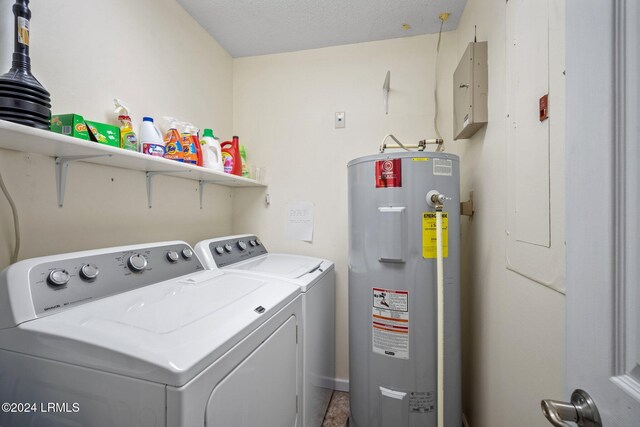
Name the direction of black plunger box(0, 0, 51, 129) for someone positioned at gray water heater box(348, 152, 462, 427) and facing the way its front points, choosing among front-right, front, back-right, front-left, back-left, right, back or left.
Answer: front-right

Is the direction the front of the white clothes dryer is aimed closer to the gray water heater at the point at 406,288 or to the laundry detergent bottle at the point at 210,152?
the gray water heater

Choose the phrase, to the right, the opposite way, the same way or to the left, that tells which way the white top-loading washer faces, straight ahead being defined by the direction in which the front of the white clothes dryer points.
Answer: the same way

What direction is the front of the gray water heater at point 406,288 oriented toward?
toward the camera

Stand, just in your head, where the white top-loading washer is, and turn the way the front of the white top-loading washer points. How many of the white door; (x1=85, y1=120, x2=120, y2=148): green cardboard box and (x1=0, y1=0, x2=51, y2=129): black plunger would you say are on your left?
0

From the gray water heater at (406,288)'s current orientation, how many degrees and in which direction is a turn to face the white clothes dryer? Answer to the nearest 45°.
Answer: approximately 45° to its right

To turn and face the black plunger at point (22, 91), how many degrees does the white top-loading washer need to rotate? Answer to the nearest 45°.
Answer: approximately 90° to its right

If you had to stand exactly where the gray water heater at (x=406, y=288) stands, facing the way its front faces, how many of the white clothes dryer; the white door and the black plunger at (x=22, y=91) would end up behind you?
0

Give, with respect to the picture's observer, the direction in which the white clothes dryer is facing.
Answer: facing the viewer and to the right of the viewer

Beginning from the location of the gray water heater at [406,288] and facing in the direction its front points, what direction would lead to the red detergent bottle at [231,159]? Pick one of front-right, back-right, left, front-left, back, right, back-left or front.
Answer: right

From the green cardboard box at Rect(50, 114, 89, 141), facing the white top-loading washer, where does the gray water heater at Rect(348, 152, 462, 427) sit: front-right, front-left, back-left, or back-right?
front-right

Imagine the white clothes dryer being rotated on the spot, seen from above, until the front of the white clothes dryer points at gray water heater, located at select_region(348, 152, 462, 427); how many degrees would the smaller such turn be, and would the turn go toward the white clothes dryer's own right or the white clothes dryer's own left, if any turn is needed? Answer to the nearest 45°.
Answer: approximately 45° to the white clothes dryer's own left

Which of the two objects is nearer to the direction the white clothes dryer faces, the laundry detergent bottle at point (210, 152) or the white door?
the white door

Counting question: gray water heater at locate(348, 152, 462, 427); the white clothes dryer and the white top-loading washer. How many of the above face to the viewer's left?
0
